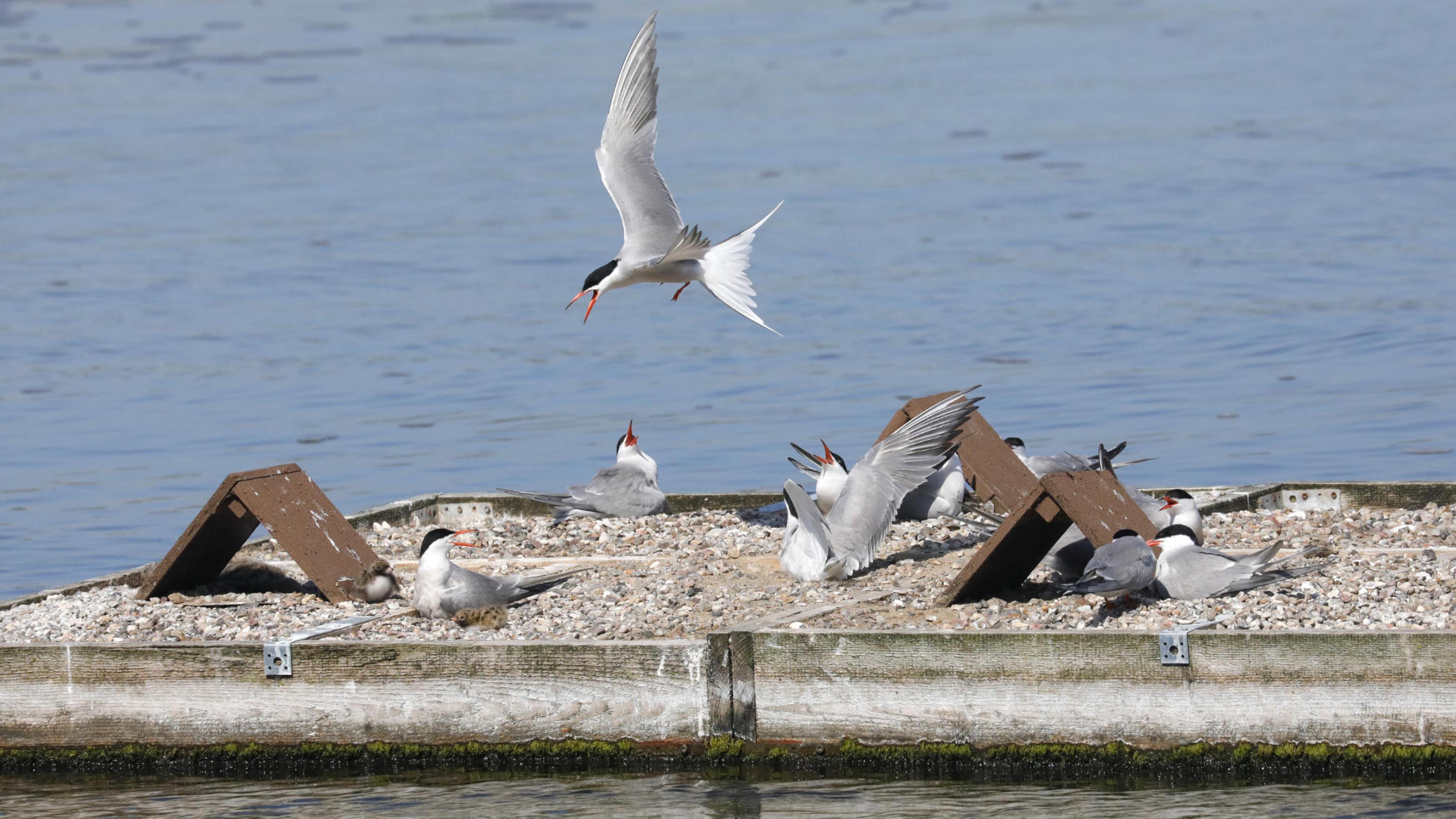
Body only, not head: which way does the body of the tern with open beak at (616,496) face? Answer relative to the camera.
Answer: to the viewer's right

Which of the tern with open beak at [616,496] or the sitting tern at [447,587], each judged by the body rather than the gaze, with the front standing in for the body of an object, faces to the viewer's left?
the sitting tern

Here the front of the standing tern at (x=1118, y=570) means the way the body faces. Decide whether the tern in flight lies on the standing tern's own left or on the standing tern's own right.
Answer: on the standing tern's own left

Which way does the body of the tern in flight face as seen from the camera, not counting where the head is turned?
to the viewer's left

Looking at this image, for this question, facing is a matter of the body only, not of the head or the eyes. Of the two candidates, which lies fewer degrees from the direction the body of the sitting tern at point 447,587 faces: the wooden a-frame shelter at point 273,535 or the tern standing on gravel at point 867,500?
the wooden a-frame shelter

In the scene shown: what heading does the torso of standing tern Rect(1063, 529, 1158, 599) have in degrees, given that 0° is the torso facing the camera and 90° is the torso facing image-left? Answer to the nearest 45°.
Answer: approximately 225°

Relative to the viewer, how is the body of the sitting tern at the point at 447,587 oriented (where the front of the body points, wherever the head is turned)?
to the viewer's left

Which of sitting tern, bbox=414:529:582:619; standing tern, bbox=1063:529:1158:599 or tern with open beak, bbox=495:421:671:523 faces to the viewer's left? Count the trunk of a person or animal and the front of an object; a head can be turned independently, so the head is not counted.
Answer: sitting tern, bbox=414:529:582:619
